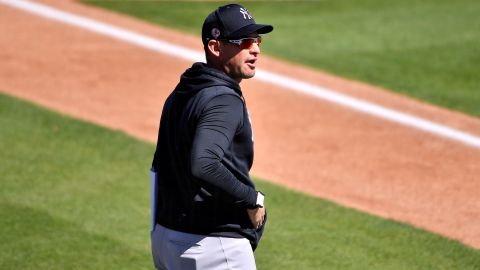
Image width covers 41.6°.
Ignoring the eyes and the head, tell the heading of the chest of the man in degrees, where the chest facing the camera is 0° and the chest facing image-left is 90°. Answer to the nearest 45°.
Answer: approximately 270°
